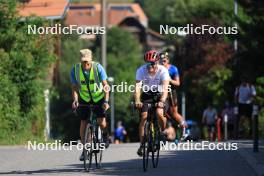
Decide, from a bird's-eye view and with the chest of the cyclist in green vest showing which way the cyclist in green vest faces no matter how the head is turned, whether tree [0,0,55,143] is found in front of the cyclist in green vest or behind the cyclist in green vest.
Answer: behind

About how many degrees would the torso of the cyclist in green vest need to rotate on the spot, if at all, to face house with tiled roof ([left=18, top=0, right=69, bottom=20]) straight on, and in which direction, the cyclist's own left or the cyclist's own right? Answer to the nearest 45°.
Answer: approximately 180°

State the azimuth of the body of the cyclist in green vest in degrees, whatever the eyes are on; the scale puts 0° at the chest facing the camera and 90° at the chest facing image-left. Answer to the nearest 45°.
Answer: approximately 0°
